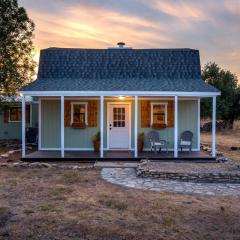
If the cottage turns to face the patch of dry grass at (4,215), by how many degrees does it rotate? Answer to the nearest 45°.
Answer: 0° — it already faces it

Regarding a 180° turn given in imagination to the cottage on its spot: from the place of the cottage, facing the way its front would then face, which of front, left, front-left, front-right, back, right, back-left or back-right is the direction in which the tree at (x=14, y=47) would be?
front-left

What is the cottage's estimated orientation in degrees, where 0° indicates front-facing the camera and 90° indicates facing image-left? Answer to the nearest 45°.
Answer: approximately 0°

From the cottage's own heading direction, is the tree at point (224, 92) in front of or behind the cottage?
behind

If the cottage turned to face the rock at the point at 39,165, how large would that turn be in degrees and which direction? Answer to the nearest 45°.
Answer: approximately 45° to its right

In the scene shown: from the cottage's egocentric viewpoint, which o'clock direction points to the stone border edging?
The stone border edging is roughly at 11 o'clock from the cottage.

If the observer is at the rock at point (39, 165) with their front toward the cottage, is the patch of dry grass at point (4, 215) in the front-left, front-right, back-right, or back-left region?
back-right

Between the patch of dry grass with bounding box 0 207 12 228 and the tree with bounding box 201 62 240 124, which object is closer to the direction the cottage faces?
the patch of dry grass
